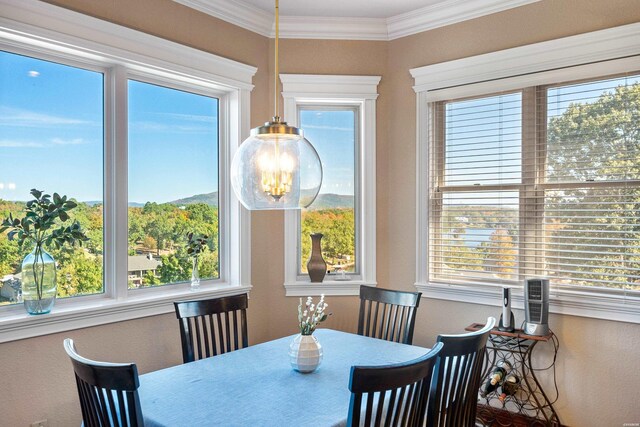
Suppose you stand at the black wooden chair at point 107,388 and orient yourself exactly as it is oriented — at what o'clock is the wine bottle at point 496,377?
The wine bottle is roughly at 1 o'clock from the black wooden chair.

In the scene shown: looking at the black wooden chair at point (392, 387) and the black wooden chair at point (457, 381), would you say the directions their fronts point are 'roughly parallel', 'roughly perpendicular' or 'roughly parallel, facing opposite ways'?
roughly parallel

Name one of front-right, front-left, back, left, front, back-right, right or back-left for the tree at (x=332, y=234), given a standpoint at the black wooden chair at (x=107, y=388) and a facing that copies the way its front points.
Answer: front

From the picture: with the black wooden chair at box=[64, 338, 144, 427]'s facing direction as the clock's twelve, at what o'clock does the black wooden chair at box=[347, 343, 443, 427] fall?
the black wooden chair at box=[347, 343, 443, 427] is roughly at 2 o'clock from the black wooden chair at box=[64, 338, 144, 427].

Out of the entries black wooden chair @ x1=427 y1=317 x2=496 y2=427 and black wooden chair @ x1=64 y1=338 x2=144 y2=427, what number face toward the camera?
0

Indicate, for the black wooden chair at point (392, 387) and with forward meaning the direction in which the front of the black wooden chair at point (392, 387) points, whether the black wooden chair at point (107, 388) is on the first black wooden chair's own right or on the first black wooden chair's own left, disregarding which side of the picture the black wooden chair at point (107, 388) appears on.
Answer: on the first black wooden chair's own left

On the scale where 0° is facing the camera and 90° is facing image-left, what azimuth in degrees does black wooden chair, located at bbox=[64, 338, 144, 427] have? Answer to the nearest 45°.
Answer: approximately 225°

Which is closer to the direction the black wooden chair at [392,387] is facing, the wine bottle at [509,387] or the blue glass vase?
the blue glass vase

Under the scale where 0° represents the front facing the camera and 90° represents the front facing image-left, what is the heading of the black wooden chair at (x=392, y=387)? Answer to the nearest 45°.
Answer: approximately 135°

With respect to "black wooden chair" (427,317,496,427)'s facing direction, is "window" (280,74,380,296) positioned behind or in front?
in front

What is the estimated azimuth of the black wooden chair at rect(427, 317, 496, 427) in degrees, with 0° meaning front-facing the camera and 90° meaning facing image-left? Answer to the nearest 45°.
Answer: approximately 135°

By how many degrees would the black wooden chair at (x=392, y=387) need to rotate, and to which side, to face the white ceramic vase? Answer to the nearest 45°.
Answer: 0° — it already faces it

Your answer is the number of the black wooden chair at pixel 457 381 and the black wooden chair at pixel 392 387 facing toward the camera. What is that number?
0

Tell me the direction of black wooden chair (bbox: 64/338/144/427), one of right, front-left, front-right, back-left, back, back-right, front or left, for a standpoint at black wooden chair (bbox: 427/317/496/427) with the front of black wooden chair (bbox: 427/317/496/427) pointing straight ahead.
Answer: left

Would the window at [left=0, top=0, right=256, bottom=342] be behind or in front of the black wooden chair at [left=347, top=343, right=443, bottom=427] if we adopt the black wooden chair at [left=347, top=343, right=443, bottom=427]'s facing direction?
in front

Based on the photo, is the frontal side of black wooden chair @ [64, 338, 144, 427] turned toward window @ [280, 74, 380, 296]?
yes
